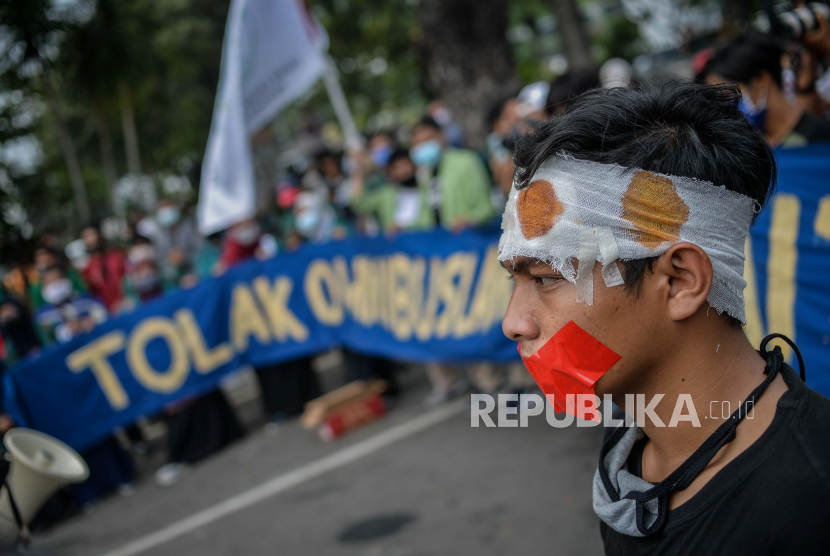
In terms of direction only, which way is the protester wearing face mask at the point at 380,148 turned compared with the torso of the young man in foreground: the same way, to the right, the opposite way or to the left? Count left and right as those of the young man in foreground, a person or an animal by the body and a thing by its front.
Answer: to the left

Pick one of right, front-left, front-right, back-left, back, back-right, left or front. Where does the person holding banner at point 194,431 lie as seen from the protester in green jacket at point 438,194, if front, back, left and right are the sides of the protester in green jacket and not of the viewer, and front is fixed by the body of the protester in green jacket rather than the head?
right

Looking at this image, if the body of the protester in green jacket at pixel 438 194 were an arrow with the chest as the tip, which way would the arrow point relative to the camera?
toward the camera

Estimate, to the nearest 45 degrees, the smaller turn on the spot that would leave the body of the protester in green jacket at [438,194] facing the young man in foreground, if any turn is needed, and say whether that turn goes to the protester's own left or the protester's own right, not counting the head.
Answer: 0° — they already face them

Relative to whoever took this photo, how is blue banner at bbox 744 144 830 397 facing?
facing the viewer

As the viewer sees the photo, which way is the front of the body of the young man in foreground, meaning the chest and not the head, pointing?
to the viewer's left

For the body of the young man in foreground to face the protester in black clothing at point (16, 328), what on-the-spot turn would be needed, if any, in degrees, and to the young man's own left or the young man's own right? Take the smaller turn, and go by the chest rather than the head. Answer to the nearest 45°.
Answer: approximately 45° to the young man's own right
